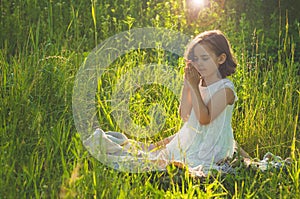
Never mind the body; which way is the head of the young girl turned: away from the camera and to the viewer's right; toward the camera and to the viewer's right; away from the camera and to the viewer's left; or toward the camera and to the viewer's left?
toward the camera and to the viewer's left

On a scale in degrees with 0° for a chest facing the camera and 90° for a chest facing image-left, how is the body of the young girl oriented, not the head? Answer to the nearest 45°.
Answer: approximately 45°
